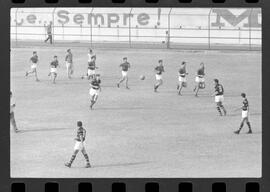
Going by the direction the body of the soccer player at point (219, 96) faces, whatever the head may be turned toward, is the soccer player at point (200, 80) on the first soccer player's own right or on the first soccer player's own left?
on the first soccer player's own right

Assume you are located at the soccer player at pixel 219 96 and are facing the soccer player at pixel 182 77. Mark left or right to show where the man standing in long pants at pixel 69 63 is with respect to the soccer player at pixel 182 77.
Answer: left
